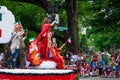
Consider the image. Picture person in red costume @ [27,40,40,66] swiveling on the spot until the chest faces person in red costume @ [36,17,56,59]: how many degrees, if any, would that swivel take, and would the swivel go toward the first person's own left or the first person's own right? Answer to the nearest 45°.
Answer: approximately 90° to the first person's own left

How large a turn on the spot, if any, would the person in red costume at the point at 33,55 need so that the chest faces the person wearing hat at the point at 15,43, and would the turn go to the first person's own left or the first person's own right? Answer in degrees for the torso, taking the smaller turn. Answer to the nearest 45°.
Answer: approximately 135° to the first person's own right

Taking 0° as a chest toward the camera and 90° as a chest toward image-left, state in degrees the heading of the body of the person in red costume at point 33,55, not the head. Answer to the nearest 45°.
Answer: approximately 315°
